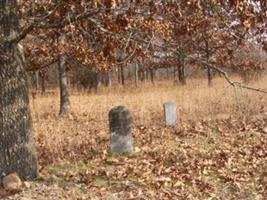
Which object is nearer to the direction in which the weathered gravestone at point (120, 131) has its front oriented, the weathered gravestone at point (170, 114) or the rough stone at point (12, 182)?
the rough stone

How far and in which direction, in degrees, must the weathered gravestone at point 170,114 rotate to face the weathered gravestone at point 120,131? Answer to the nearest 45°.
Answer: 0° — it already faces it

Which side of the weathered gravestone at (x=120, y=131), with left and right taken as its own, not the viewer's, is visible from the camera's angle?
front

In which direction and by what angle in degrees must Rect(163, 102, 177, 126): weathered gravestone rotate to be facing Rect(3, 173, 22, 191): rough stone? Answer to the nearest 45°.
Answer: approximately 45° to its right

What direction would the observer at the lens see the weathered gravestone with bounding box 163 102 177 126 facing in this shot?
facing the viewer

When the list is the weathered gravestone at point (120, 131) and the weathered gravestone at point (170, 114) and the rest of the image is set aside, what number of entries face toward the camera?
2

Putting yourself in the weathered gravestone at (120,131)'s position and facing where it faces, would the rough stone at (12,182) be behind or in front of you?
in front
